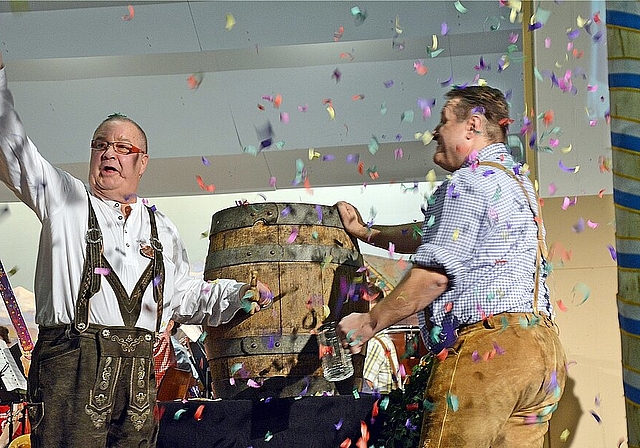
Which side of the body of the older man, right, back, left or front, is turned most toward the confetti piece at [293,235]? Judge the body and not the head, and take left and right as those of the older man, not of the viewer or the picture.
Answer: left

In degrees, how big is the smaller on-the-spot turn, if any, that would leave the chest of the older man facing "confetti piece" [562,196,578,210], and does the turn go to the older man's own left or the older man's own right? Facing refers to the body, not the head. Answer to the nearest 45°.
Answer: approximately 45° to the older man's own left

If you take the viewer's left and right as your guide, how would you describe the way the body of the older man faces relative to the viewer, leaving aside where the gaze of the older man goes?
facing the viewer and to the right of the viewer

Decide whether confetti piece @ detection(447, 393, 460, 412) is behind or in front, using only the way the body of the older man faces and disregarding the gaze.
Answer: in front

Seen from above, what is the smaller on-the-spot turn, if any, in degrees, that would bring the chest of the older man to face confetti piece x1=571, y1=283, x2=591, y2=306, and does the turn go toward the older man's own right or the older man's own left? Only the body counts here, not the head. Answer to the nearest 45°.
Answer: approximately 45° to the older man's own left

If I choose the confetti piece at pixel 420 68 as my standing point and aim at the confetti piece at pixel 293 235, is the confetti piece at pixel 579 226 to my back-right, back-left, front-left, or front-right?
front-left

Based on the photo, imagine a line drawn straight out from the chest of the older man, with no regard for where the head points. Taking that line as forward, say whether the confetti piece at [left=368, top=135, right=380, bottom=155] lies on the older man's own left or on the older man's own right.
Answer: on the older man's own left

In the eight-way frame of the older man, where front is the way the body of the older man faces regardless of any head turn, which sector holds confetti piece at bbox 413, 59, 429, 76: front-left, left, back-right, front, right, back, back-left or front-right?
left

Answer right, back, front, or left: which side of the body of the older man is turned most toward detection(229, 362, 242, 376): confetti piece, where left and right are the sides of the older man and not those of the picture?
left
